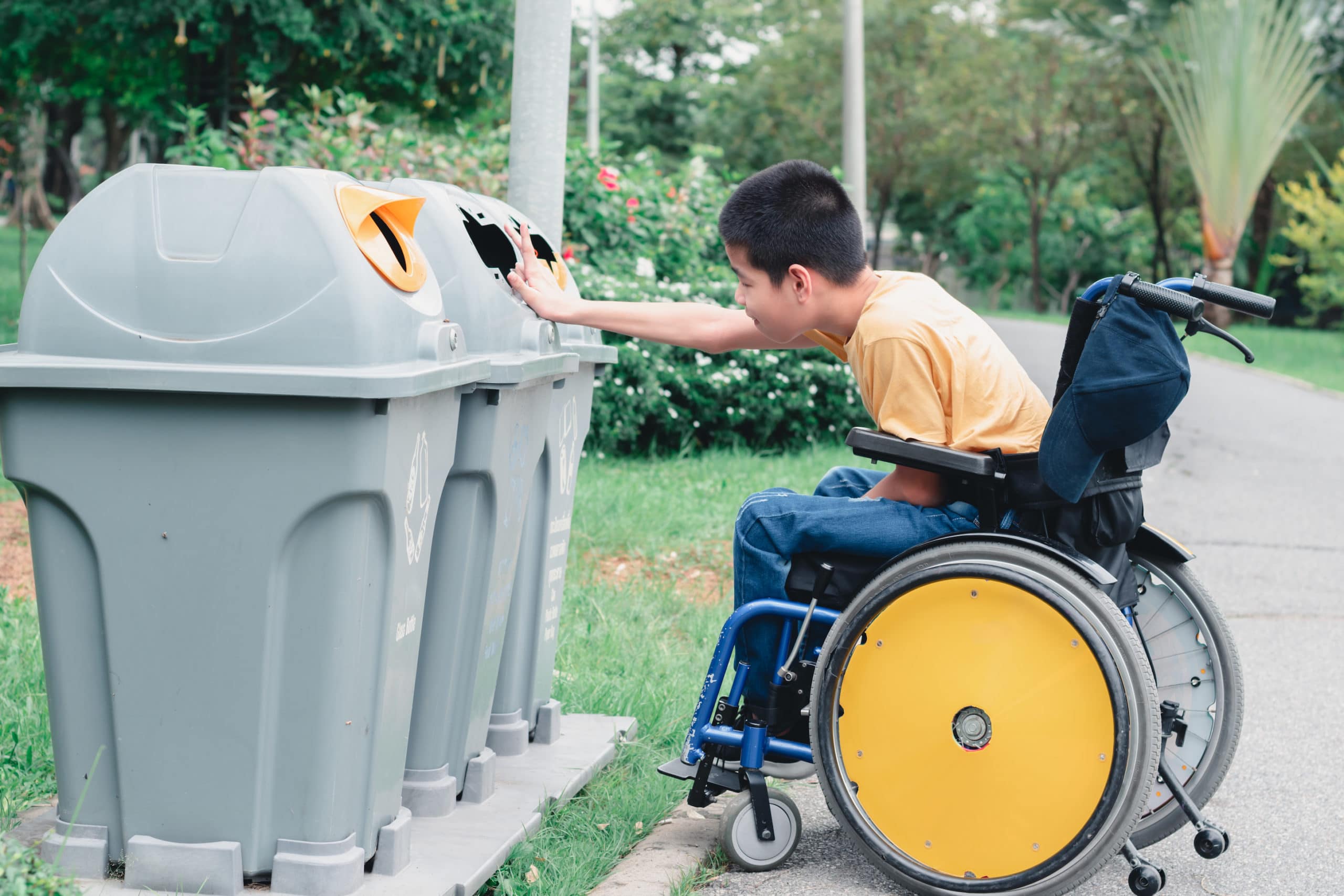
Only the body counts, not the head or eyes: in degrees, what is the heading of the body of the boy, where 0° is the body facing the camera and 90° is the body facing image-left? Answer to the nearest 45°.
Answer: approximately 90°

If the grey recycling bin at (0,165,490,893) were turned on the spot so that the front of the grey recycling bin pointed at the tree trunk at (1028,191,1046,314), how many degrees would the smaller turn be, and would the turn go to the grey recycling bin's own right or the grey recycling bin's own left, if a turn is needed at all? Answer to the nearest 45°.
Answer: approximately 45° to the grey recycling bin's own left

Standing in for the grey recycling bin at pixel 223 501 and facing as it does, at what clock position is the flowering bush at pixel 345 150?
The flowering bush is roughly at 9 o'clock from the grey recycling bin.

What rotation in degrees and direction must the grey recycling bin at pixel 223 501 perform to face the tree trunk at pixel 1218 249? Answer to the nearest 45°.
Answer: approximately 45° to its left

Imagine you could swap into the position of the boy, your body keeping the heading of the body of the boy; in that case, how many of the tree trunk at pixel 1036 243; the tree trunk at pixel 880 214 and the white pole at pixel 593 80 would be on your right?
3

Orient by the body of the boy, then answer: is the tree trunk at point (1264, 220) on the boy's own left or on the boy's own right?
on the boy's own right

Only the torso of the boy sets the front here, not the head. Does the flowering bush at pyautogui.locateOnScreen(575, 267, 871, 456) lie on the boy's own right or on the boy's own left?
on the boy's own right

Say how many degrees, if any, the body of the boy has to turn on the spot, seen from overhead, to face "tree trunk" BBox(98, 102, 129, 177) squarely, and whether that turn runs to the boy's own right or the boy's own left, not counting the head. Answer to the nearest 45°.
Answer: approximately 45° to the boy's own right

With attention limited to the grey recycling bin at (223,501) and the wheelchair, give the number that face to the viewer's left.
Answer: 1

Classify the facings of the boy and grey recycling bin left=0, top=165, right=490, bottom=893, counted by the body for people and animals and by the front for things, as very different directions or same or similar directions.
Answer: very different directions

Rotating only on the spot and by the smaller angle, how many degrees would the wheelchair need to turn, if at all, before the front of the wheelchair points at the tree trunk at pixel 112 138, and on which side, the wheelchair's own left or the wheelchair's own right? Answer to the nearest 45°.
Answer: approximately 45° to the wheelchair's own right

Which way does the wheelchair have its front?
to the viewer's left

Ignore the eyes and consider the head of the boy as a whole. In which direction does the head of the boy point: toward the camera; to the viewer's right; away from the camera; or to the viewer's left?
to the viewer's left

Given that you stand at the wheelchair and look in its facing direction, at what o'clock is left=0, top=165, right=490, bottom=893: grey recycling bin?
The grey recycling bin is roughly at 11 o'clock from the wheelchair.
